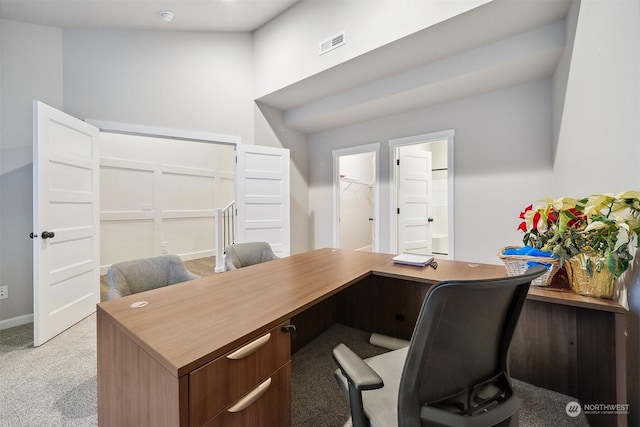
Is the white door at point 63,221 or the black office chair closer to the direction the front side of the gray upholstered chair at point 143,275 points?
the black office chair

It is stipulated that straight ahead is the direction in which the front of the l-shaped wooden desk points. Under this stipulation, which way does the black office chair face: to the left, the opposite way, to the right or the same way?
the opposite way

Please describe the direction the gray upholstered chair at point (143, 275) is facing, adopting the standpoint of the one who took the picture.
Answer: facing the viewer and to the right of the viewer

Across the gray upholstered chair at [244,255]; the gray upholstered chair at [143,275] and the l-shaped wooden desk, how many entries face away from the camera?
0

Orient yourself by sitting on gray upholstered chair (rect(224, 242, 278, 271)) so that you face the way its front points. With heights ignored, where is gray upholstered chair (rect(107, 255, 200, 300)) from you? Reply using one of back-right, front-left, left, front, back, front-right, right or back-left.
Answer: right

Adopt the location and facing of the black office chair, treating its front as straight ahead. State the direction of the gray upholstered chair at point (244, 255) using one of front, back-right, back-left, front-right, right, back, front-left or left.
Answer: front

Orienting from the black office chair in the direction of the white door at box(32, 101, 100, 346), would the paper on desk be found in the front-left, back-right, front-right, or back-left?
front-right

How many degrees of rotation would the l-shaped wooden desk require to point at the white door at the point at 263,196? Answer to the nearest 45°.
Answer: approximately 135° to its left

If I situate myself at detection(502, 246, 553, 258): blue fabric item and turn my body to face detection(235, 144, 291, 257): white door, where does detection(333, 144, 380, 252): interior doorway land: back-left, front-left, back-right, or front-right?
front-right

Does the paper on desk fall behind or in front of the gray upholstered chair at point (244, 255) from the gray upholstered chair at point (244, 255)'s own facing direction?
in front

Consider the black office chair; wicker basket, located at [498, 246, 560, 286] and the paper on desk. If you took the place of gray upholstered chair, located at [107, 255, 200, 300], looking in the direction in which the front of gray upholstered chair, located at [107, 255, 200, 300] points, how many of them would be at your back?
0

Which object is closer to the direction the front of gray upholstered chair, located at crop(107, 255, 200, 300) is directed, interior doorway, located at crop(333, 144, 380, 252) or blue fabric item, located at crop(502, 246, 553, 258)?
the blue fabric item

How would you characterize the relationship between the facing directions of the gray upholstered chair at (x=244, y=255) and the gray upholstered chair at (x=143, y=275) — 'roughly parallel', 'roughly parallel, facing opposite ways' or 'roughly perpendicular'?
roughly parallel

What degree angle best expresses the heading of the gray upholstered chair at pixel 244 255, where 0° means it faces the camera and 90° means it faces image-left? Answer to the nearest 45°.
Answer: approximately 315°

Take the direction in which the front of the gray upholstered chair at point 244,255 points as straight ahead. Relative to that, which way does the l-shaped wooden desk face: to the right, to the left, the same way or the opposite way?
the same way

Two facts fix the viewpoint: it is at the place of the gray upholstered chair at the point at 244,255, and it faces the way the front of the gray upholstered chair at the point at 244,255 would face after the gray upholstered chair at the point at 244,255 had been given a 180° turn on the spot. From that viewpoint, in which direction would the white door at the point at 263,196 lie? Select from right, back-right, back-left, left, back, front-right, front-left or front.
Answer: front-right
